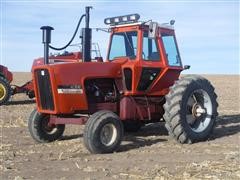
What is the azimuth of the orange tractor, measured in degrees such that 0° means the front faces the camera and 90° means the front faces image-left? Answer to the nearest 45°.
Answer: approximately 45°
